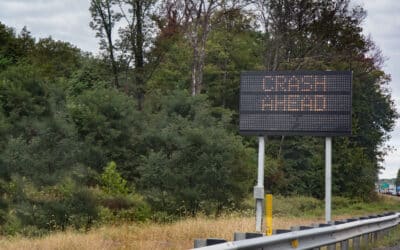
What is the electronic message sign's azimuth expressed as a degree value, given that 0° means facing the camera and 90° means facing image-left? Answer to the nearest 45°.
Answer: approximately 0°

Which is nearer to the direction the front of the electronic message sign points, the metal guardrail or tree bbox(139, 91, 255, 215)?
the metal guardrail

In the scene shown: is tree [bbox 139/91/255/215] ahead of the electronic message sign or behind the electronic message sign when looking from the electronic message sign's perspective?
behind

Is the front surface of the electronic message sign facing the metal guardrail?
yes
